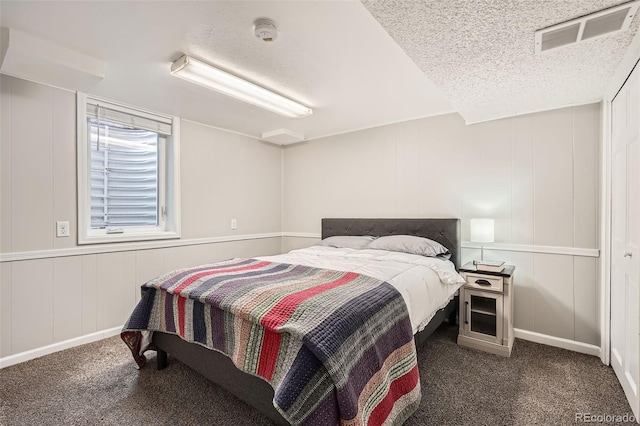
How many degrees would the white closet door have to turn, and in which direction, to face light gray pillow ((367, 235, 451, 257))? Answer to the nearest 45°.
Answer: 0° — it already faces it

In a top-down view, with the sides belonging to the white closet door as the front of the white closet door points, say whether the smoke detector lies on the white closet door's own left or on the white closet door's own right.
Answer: on the white closet door's own left

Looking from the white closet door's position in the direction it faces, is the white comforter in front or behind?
in front

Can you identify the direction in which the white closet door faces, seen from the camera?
facing to the left of the viewer

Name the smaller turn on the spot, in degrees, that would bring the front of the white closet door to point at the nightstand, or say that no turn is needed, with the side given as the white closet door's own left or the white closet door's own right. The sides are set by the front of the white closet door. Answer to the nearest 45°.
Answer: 0° — it already faces it

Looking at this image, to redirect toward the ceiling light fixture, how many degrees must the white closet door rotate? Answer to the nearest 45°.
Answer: approximately 45° to its left

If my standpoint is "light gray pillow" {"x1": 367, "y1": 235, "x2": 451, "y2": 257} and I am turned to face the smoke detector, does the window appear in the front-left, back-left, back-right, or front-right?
front-right
